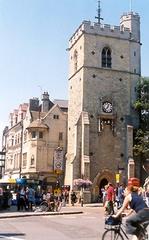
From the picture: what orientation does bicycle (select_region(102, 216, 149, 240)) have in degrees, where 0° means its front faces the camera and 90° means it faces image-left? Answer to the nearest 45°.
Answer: approximately 90°

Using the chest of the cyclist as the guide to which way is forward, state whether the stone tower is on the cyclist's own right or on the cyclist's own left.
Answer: on the cyclist's own right

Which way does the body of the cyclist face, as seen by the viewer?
to the viewer's left

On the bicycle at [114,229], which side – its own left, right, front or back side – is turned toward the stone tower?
right

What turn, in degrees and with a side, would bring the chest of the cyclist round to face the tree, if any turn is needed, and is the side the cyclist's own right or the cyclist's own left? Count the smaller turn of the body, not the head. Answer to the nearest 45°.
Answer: approximately 90° to the cyclist's own right

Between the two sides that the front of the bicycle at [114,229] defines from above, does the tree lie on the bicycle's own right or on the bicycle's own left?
on the bicycle's own right
